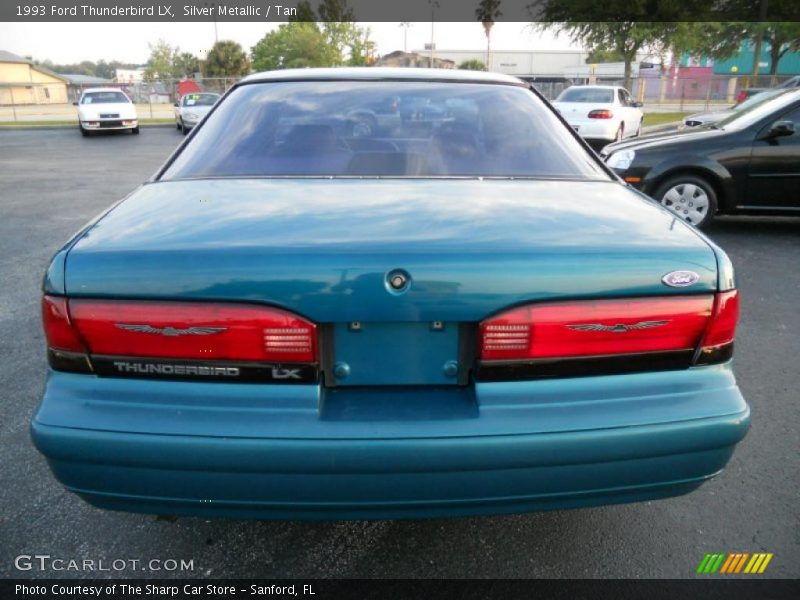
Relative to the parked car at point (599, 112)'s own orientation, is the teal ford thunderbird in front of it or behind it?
behind

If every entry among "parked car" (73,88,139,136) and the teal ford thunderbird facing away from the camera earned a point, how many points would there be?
1

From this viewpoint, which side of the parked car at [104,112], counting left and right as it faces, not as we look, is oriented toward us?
front

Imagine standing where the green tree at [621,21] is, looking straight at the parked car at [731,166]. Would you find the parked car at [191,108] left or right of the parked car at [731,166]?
right

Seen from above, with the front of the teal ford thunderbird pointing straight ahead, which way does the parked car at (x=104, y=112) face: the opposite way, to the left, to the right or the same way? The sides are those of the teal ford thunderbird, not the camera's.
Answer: the opposite way

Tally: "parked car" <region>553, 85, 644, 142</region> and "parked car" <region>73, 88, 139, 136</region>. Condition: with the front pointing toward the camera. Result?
1

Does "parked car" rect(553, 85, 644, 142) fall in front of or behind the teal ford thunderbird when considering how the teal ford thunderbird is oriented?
in front

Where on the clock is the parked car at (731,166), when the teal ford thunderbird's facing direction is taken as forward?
The parked car is roughly at 1 o'clock from the teal ford thunderbird.

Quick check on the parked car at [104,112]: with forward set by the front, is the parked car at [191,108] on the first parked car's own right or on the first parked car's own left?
on the first parked car's own left

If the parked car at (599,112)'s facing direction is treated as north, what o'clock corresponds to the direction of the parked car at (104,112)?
the parked car at (104,112) is roughly at 8 o'clock from the parked car at (599,112).

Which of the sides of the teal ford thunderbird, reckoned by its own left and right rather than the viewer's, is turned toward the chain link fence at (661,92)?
front

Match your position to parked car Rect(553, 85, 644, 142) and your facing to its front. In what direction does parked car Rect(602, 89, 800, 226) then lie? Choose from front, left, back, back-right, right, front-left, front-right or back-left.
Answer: back-right

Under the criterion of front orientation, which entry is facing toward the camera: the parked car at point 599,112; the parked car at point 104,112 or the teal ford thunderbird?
the parked car at point 104,112

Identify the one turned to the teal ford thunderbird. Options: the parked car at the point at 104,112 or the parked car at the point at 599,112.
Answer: the parked car at the point at 104,112

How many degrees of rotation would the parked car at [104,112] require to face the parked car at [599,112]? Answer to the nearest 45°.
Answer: approximately 45° to its left

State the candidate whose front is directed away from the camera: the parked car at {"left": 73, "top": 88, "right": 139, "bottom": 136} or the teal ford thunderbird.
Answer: the teal ford thunderbird

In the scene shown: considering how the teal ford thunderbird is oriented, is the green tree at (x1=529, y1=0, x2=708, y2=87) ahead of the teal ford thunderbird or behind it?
ahead

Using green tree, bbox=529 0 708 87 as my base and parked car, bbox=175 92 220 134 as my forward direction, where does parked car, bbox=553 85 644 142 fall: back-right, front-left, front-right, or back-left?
front-left

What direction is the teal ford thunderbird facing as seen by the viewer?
away from the camera

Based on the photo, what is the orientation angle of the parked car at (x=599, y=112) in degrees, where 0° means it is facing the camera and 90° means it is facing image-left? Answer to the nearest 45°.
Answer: approximately 225°

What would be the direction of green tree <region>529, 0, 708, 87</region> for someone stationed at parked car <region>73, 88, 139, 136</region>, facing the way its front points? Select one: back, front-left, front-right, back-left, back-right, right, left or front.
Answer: left
